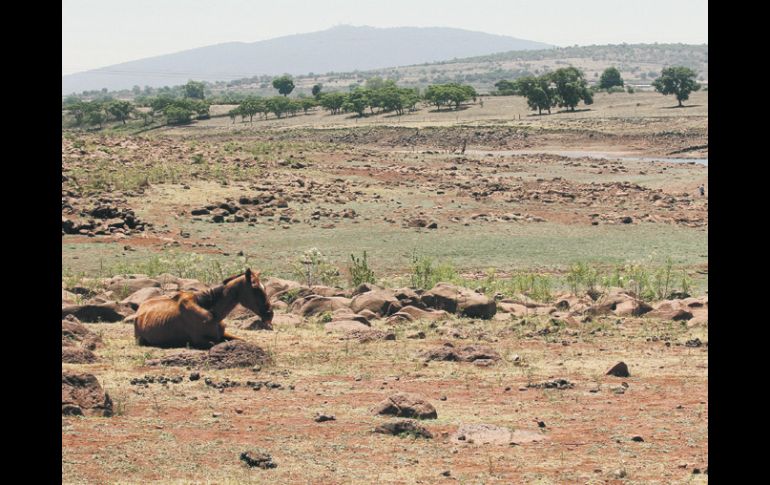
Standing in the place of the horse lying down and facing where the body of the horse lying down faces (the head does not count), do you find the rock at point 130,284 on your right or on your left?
on your left

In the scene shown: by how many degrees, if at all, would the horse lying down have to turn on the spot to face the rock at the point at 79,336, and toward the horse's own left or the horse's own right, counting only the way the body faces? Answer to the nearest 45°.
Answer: approximately 180°

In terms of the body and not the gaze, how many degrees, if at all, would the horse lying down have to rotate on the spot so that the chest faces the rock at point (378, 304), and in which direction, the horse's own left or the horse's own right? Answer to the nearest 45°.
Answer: approximately 45° to the horse's own left

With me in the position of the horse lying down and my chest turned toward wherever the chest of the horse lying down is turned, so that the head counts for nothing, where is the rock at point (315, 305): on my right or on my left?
on my left

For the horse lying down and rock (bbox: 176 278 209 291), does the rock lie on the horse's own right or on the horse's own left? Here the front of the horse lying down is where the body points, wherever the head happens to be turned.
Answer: on the horse's own left

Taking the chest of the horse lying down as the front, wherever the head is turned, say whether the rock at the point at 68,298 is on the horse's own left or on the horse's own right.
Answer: on the horse's own left

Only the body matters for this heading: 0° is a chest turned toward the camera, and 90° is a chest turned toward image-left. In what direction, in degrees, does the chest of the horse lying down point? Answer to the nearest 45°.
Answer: approximately 270°

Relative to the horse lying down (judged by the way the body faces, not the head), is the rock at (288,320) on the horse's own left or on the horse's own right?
on the horse's own left

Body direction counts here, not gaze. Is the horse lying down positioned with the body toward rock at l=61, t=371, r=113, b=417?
no

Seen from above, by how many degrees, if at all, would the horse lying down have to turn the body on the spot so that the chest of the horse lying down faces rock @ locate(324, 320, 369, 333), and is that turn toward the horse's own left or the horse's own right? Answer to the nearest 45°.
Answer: approximately 45° to the horse's own left

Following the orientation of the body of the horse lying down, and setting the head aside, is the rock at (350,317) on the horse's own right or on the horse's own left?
on the horse's own left
